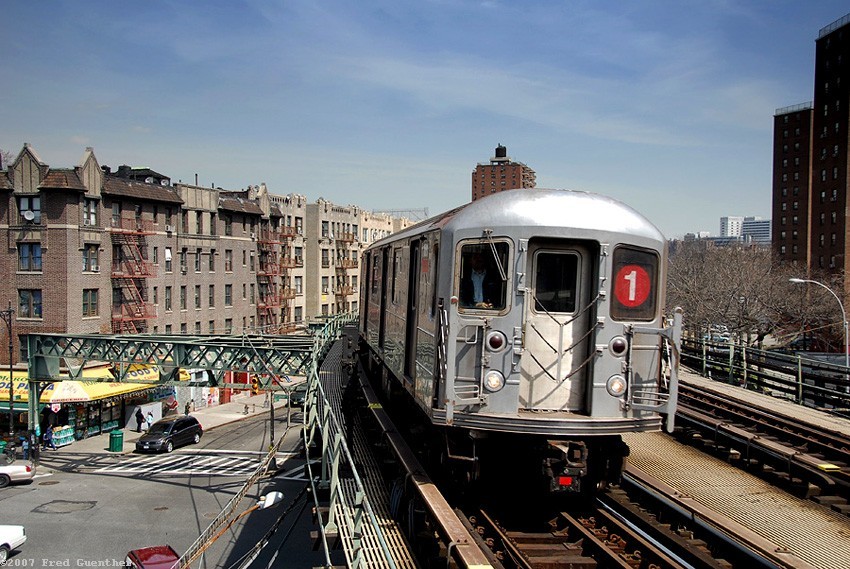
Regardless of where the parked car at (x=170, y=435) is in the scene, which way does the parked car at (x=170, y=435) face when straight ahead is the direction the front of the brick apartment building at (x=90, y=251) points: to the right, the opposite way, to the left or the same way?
to the right

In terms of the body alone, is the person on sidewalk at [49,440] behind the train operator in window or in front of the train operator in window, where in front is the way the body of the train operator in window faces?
behind

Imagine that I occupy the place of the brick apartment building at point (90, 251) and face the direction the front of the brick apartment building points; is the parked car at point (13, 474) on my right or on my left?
on my right

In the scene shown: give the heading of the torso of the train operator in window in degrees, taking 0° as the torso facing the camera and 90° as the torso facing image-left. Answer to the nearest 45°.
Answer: approximately 0°

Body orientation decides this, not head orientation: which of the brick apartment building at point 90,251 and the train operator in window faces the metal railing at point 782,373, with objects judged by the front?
the brick apartment building

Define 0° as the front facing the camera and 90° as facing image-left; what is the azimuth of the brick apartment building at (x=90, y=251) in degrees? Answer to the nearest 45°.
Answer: approximately 315°
